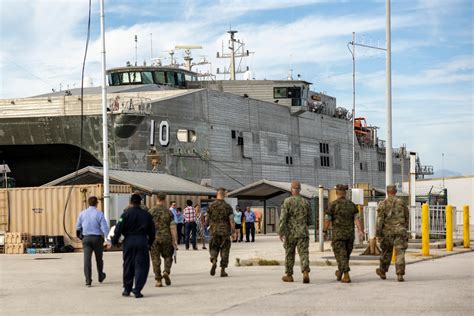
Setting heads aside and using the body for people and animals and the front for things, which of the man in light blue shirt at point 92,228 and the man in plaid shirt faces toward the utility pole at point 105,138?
the man in light blue shirt

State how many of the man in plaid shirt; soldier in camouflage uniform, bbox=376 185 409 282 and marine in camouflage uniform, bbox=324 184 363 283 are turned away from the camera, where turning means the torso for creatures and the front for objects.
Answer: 3

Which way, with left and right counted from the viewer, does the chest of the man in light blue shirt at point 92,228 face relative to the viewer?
facing away from the viewer

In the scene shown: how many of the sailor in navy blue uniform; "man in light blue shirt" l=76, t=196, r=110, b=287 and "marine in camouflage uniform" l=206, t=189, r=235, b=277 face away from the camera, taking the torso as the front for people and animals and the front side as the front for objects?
3

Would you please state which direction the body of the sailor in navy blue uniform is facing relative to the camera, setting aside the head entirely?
away from the camera

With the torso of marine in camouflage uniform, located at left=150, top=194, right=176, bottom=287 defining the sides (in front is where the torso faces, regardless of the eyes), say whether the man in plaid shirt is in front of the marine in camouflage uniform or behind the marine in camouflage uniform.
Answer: in front

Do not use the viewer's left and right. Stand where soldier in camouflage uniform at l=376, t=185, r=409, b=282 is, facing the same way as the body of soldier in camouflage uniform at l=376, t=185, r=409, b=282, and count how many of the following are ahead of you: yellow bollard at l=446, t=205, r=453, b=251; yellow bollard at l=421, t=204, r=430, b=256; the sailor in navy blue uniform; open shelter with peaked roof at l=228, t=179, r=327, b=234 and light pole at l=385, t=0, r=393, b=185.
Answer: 4

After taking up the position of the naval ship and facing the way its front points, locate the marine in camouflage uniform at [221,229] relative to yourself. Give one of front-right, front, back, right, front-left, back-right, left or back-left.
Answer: front-left

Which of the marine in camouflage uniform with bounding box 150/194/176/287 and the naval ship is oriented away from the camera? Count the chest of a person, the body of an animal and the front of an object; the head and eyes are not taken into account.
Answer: the marine in camouflage uniform

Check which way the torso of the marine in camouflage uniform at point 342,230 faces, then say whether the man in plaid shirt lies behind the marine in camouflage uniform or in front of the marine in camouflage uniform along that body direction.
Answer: in front

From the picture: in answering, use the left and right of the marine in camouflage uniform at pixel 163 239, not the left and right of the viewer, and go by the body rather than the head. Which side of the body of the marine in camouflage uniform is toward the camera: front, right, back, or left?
back

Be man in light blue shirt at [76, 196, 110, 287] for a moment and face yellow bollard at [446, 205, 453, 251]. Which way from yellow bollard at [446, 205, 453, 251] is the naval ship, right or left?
left

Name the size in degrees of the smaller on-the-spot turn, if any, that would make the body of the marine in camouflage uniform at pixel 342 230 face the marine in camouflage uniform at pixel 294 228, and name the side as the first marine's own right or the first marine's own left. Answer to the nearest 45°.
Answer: approximately 135° to the first marine's own left

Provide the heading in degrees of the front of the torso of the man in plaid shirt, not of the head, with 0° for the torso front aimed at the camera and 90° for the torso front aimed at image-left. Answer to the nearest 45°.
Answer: approximately 180°

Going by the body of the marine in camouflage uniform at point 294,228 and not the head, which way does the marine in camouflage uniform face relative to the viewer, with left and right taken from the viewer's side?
facing away from the viewer

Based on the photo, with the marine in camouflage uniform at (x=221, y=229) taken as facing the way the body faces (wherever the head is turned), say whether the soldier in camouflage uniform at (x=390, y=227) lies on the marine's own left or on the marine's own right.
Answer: on the marine's own right

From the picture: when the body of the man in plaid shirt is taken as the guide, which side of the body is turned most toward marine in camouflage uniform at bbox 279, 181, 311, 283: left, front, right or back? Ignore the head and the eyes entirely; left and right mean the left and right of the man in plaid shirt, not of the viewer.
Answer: back
